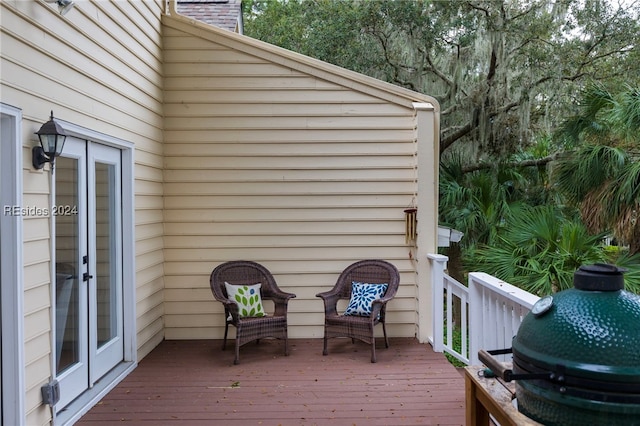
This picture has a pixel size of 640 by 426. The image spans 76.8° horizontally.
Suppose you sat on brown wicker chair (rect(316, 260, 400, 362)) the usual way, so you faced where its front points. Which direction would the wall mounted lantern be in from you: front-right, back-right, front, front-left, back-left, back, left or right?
front

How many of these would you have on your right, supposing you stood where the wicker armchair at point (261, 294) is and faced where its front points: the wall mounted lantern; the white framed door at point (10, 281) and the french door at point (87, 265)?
3

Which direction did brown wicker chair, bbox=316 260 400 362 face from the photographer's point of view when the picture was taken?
facing the viewer and to the left of the viewer

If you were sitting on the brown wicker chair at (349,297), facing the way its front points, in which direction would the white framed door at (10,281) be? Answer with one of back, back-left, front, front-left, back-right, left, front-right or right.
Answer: front

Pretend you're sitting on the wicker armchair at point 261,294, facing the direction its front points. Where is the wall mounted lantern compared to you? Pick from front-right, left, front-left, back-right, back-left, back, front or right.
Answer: right

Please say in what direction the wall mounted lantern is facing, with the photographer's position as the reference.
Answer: facing the viewer and to the right of the viewer

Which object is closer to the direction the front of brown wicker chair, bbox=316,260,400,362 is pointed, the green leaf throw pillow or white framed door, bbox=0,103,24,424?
the white framed door

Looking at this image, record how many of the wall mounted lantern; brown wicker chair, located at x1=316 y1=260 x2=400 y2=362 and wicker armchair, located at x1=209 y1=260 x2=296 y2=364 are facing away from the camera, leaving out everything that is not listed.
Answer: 0

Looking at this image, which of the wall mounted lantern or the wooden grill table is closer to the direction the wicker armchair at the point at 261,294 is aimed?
the wooden grill table

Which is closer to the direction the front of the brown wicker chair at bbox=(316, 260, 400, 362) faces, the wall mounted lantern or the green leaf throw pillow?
the wall mounted lantern

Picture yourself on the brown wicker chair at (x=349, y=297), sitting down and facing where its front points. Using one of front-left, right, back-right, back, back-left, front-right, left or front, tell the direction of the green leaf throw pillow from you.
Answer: front-right

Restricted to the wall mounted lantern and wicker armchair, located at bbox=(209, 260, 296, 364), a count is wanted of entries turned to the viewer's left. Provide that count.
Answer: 0

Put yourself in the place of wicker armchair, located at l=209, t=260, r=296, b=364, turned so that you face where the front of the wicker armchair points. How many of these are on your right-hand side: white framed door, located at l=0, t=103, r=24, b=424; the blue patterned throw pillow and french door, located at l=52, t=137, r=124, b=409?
2
